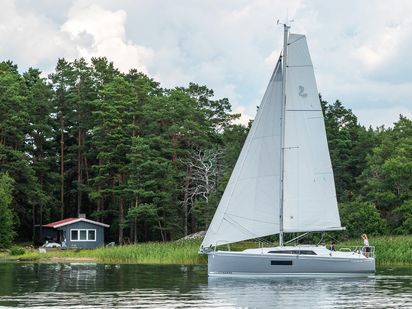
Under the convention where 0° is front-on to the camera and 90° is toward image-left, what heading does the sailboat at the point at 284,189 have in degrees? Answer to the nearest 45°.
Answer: approximately 90°
